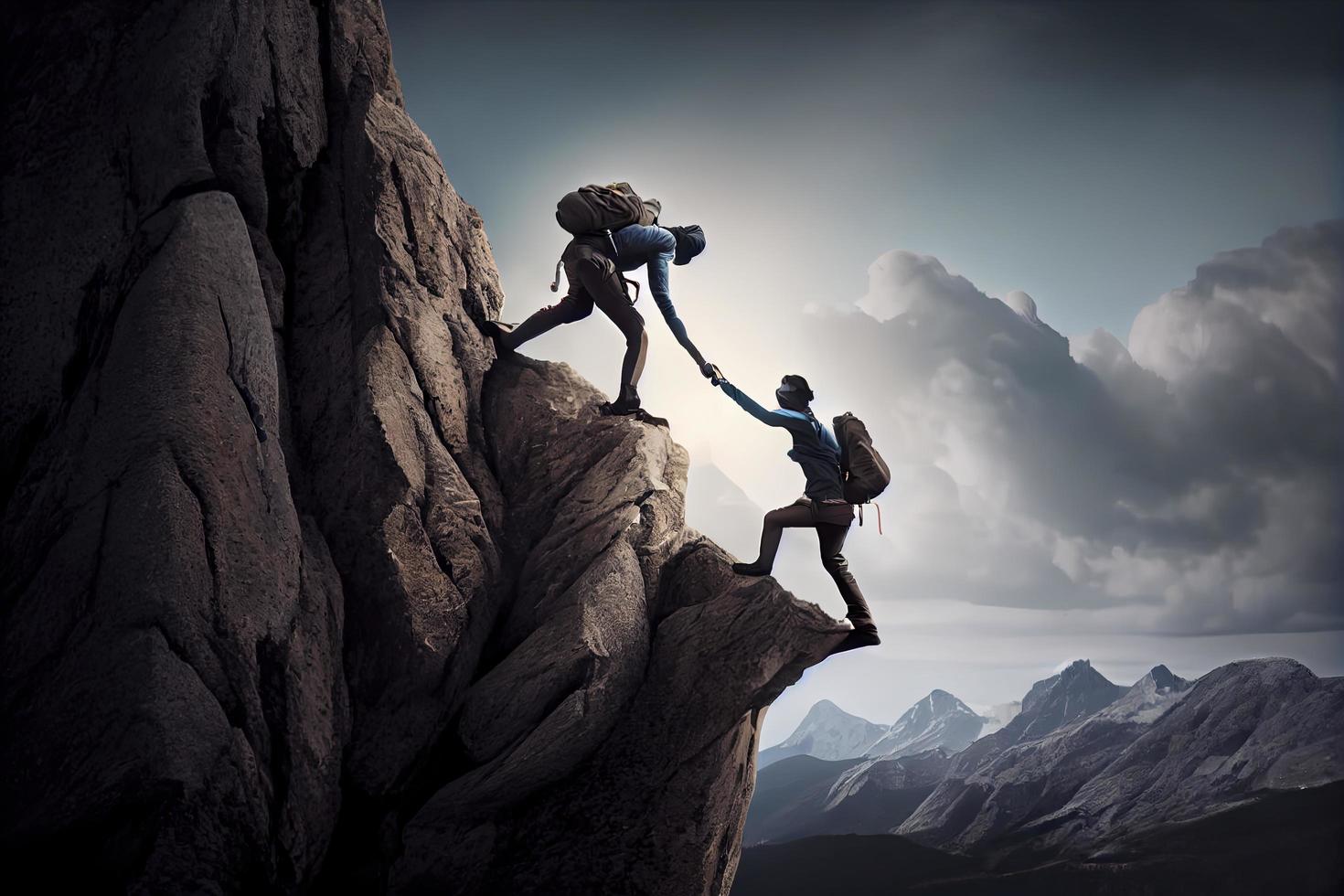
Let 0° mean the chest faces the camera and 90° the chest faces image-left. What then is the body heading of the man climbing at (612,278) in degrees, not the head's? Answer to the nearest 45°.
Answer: approximately 270°

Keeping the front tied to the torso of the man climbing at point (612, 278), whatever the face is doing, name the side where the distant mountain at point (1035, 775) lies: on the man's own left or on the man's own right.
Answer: on the man's own left

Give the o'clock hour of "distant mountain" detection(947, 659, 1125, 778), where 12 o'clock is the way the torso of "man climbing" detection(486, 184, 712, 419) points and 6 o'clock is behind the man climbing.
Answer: The distant mountain is roughly at 10 o'clock from the man climbing.

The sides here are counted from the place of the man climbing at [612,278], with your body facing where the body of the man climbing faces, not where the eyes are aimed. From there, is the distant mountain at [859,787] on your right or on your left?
on your left
